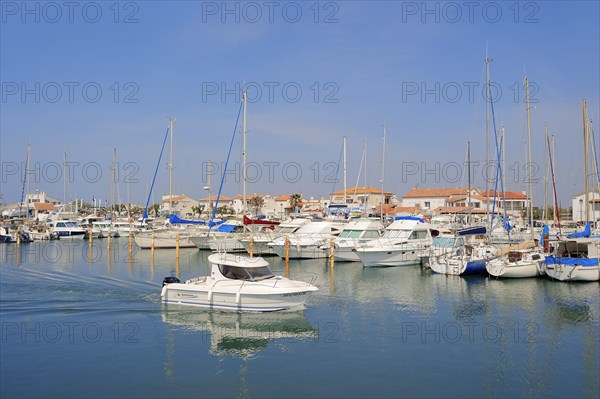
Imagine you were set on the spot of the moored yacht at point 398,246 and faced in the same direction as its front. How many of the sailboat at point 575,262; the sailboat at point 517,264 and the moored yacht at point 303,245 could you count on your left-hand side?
2

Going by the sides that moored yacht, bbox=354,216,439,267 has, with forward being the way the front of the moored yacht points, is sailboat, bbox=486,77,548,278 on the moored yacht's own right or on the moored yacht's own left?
on the moored yacht's own left

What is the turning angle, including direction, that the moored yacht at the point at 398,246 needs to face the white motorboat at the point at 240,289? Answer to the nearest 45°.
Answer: approximately 45° to its left

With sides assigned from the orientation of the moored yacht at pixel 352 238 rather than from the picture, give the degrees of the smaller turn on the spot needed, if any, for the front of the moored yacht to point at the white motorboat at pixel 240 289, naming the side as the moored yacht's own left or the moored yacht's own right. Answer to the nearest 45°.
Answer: approximately 45° to the moored yacht's own left

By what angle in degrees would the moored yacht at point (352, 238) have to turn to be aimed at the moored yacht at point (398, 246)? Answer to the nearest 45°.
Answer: approximately 90° to its left
